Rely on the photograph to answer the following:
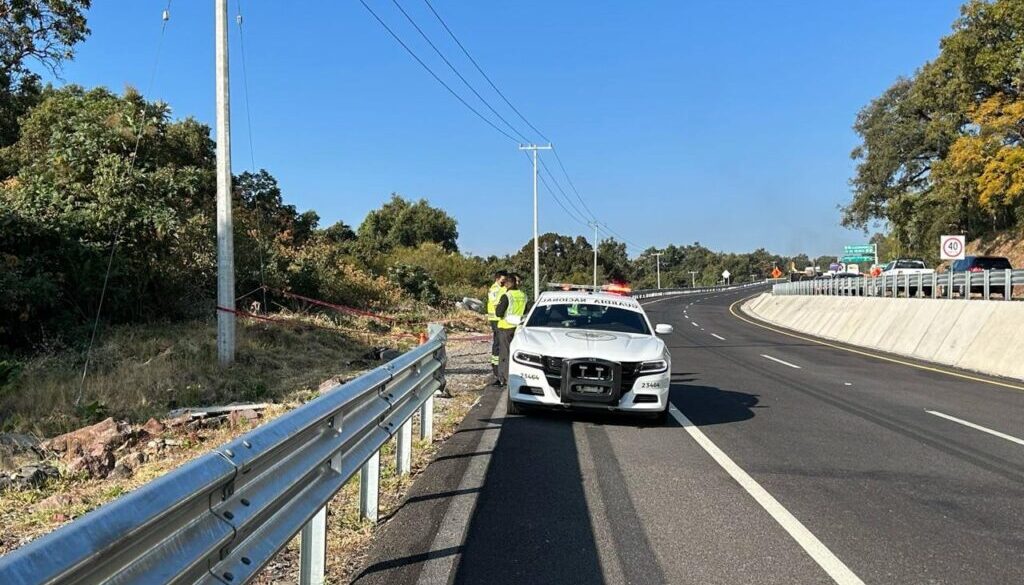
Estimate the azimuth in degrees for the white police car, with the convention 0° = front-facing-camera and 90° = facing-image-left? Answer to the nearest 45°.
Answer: approximately 0°

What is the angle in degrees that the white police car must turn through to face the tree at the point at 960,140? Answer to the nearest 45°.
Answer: approximately 135° to its left

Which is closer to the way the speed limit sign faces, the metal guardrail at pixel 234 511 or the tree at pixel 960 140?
the metal guardrail

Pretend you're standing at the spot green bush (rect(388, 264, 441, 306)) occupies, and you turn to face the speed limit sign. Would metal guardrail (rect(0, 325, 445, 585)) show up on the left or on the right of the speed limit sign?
right

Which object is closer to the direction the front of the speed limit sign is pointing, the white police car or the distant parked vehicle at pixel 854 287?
the white police car

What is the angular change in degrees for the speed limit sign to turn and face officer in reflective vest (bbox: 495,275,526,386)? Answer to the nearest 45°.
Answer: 0° — it already faces them

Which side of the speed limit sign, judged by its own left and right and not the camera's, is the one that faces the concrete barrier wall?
front

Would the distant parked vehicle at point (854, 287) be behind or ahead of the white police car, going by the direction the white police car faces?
behind

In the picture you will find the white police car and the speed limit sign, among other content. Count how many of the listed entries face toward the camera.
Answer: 2

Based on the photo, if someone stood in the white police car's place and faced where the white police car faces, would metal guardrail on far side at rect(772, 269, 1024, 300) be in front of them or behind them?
behind

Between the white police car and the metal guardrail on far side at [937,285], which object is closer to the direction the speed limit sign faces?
the white police car

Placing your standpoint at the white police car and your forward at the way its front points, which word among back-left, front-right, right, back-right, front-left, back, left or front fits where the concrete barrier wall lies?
back-left

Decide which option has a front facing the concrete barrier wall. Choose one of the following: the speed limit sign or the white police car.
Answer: the speed limit sign

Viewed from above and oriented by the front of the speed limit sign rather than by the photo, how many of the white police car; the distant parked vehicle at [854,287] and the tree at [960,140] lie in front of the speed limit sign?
1

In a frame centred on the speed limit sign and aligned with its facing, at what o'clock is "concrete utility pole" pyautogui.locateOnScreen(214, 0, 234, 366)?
The concrete utility pole is roughly at 1 o'clock from the speed limit sign.
